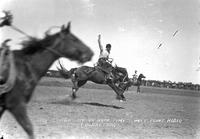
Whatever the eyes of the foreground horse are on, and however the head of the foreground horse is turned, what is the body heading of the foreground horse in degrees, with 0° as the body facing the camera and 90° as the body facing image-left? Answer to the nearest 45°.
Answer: approximately 270°

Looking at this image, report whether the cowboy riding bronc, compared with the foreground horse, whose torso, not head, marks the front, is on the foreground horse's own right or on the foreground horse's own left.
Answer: on the foreground horse's own left
